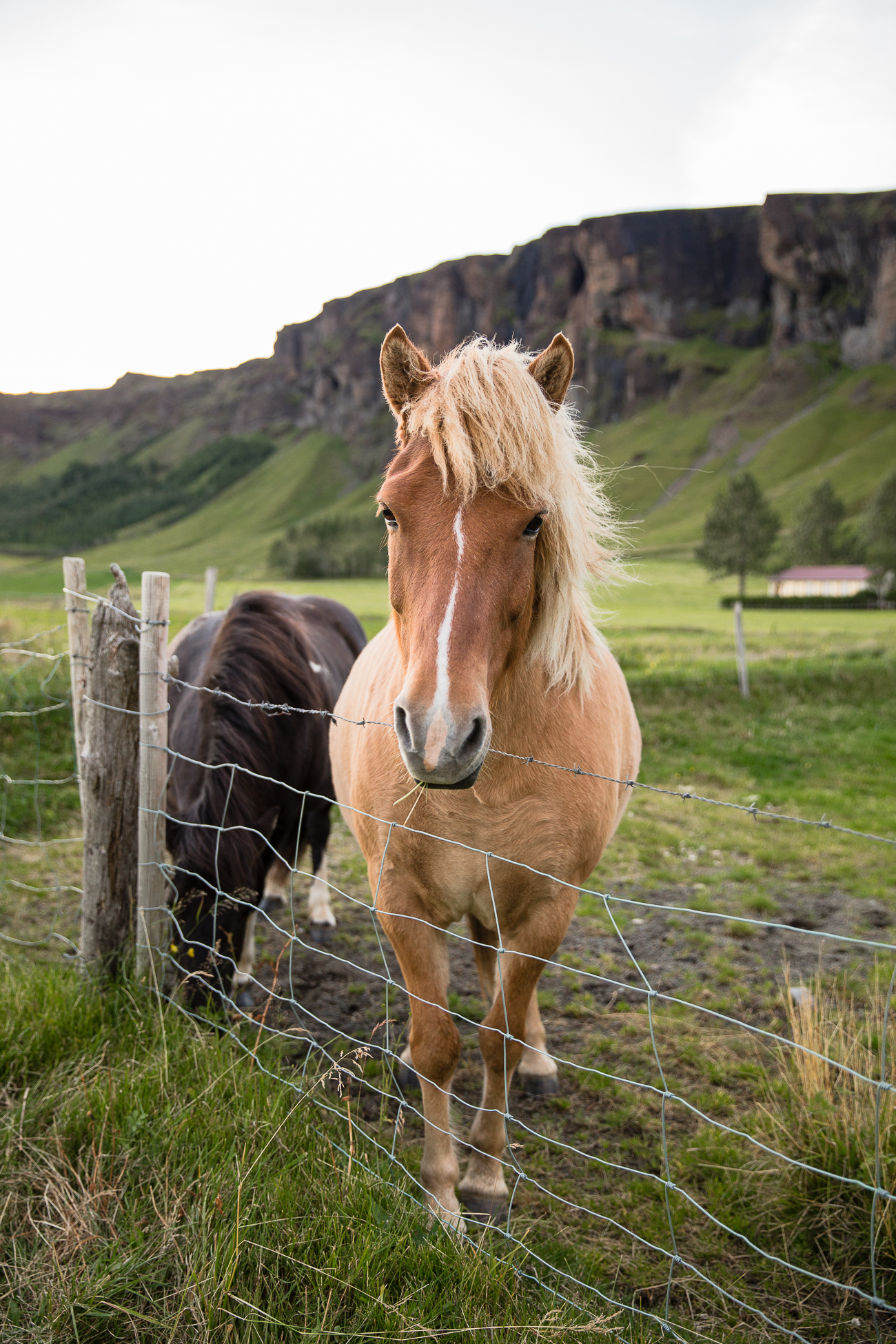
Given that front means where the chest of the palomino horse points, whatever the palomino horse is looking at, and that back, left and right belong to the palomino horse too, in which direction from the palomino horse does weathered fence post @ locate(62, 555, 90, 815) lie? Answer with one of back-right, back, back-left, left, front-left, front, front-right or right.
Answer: back-right

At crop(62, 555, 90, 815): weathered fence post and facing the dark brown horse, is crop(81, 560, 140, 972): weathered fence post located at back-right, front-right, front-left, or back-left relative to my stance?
front-right

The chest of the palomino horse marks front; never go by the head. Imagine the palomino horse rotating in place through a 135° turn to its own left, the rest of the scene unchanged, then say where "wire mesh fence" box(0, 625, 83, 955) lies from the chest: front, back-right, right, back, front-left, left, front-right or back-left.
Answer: left

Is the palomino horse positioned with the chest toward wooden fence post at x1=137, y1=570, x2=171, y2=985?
no

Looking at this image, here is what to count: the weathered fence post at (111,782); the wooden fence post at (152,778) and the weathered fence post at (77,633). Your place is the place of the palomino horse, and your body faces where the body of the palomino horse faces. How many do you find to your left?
0

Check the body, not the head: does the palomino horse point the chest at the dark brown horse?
no

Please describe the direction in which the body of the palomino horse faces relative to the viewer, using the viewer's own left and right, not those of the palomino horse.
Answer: facing the viewer

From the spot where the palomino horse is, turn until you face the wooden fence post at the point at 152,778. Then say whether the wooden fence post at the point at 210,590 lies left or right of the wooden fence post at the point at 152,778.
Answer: right
